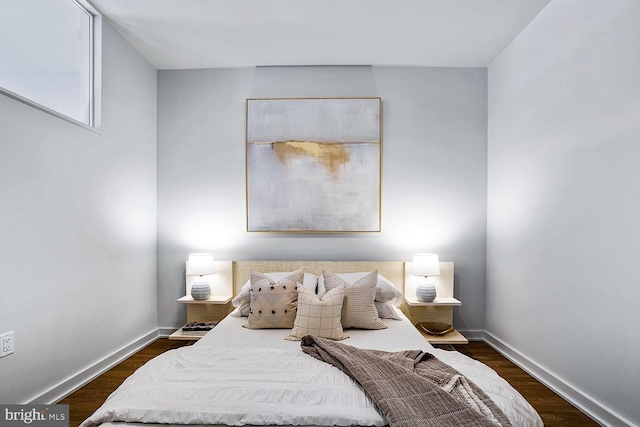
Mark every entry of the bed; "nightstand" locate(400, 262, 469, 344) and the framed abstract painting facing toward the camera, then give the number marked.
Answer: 3

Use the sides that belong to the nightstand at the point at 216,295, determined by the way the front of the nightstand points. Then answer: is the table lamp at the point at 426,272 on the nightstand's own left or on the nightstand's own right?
on the nightstand's own left

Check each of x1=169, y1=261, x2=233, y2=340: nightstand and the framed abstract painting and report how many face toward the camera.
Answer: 2

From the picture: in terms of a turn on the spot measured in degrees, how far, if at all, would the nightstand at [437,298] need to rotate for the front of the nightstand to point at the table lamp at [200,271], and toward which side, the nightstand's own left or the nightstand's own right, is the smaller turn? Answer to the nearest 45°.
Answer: approximately 90° to the nightstand's own right

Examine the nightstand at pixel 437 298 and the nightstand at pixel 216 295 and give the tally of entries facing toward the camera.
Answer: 2

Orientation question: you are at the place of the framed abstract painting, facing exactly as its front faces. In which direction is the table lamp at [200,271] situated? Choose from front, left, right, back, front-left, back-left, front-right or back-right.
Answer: right

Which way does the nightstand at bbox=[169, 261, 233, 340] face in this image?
toward the camera

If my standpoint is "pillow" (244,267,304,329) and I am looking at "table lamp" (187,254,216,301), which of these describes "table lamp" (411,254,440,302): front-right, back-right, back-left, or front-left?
back-right

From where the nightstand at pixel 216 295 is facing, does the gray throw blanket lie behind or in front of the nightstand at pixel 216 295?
in front

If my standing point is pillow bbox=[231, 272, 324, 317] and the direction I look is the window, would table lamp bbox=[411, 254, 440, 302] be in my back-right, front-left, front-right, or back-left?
back-left

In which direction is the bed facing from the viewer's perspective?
toward the camera
